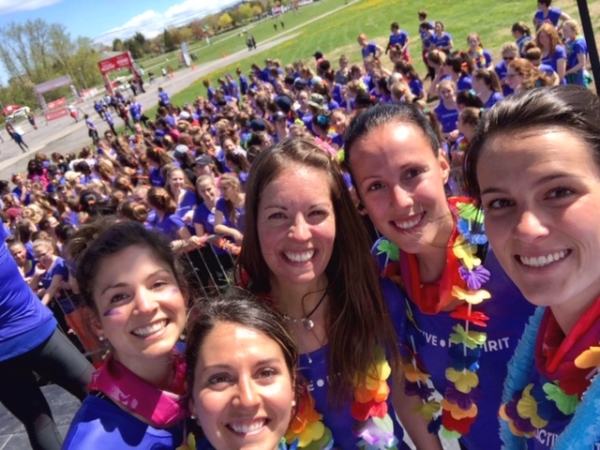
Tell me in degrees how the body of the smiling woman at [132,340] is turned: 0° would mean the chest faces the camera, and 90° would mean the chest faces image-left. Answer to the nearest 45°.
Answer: approximately 315°

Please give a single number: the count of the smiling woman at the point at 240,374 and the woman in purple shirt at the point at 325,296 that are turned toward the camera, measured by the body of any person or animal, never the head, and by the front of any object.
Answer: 2

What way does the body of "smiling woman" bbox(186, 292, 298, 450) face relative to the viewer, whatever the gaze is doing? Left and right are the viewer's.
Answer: facing the viewer

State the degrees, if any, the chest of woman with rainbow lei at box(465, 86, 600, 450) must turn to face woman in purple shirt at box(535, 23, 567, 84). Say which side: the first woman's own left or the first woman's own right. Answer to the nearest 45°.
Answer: approximately 135° to the first woman's own right

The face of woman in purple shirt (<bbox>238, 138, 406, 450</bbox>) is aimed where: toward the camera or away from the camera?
toward the camera

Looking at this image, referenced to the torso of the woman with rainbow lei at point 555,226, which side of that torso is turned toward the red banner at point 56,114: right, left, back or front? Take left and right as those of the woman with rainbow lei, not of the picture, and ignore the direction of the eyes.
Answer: right

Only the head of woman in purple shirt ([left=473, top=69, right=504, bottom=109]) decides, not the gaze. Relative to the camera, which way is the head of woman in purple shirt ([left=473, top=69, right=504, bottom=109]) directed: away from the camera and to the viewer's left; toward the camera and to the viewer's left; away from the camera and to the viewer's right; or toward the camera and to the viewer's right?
toward the camera and to the viewer's left

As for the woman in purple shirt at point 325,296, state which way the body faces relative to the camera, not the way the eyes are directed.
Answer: toward the camera

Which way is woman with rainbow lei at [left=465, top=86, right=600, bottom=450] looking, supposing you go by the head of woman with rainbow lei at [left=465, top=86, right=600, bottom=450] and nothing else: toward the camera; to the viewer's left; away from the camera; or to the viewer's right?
toward the camera

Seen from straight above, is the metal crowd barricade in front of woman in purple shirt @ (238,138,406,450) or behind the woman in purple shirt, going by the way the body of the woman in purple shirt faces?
behind
